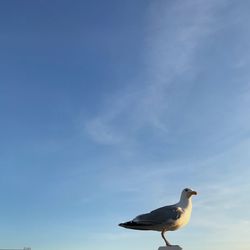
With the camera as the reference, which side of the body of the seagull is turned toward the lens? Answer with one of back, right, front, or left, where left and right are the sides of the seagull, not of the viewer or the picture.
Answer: right
